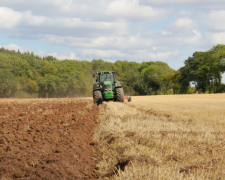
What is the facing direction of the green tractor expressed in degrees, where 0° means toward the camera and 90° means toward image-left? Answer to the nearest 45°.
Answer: approximately 0°
